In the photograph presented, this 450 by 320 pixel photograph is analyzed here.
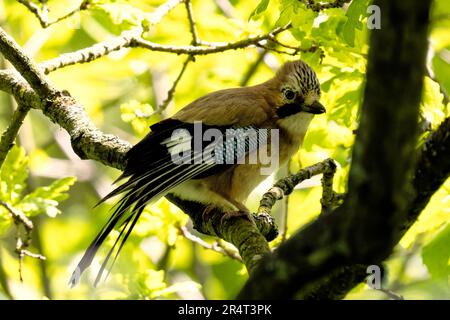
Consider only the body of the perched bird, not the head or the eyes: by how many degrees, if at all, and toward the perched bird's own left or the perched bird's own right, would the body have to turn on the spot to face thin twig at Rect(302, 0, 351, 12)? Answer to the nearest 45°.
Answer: approximately 45° to the perched bird's own left

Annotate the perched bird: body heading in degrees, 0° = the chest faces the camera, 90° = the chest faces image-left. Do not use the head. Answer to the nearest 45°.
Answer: approximately 270°

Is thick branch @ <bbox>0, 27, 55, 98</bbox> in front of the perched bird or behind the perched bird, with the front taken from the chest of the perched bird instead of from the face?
behind

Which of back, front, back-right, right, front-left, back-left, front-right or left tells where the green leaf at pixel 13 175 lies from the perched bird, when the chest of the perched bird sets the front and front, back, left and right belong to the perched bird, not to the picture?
back

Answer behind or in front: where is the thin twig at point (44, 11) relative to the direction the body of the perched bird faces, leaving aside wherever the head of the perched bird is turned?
behind

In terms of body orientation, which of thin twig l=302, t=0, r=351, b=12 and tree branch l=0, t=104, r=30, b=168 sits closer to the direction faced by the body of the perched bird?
the thin twig

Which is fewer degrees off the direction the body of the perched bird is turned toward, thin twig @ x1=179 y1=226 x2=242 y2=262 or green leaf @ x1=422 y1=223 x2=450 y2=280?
the green leaf

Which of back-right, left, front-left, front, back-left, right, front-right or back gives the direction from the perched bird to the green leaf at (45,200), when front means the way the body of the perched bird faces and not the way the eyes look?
back

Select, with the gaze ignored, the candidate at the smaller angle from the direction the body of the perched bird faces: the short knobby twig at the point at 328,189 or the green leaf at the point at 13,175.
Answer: the short knobby twig

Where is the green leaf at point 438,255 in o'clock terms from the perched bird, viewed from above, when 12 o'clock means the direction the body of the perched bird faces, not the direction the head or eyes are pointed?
The green leaf is roughly at 12 o'clock from the perched bird.
